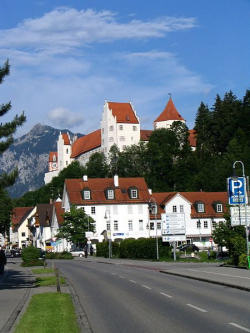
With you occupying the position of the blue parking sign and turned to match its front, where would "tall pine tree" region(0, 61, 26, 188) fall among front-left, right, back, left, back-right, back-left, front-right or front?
front-right

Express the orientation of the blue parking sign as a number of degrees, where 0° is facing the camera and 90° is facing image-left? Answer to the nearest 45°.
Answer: approximately 0°
